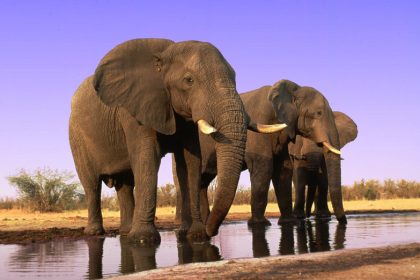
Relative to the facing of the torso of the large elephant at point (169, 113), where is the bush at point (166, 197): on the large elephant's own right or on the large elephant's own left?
on the large elephant's own left

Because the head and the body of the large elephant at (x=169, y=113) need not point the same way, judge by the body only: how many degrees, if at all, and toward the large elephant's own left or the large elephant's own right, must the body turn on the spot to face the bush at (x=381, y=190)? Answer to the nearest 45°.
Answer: approximately 90° to the large elephant's own left

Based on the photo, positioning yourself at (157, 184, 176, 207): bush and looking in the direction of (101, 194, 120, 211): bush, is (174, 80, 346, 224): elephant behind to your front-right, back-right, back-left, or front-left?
back-left

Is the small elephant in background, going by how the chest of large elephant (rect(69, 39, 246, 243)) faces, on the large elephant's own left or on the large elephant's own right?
on the large elephant's own left

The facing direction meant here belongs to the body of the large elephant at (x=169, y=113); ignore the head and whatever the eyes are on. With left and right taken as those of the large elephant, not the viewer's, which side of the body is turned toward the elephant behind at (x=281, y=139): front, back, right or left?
left

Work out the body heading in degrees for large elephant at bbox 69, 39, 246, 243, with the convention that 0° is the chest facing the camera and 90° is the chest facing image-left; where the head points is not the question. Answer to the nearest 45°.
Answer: approximately 315°

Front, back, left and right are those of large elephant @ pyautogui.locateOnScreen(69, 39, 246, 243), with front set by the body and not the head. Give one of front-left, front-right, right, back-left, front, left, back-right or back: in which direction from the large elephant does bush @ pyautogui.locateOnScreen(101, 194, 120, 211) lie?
back-left
